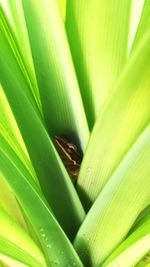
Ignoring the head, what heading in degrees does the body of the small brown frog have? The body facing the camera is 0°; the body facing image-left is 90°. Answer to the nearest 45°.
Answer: approximately 90°
